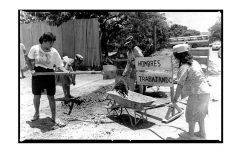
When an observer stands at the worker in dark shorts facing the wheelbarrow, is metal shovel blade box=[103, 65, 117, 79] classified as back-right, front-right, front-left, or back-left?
front-left

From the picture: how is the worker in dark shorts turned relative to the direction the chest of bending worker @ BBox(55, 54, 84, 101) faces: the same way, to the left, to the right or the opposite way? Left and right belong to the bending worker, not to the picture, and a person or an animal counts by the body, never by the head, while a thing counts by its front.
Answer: to the right

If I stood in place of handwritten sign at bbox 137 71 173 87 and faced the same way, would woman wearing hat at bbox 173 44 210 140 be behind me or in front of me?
in front

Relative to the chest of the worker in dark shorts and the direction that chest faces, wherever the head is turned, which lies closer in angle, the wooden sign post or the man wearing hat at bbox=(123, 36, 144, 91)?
the wooden sign post

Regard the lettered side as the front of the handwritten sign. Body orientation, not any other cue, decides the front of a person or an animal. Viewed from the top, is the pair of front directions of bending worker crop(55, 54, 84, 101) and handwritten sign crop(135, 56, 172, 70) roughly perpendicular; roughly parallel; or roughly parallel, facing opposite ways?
roughly perpendicular

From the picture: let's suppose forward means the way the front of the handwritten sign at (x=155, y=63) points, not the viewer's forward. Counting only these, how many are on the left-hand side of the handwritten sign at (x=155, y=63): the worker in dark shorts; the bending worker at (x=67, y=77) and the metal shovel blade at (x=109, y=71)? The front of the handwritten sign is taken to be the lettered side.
0

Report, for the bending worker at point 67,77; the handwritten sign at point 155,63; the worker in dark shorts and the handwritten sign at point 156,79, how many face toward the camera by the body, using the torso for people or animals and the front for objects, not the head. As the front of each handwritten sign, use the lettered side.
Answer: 3

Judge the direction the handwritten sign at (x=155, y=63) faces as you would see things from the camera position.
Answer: facing the viewer

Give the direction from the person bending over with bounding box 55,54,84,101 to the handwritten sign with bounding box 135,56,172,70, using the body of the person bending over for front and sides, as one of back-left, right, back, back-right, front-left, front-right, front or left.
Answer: front-right

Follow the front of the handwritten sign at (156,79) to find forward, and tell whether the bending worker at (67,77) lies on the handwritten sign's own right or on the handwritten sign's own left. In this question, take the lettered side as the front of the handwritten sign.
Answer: on the handwritten sign's own right

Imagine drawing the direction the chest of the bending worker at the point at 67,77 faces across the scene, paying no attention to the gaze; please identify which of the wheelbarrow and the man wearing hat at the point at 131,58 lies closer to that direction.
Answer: the man wearing hat

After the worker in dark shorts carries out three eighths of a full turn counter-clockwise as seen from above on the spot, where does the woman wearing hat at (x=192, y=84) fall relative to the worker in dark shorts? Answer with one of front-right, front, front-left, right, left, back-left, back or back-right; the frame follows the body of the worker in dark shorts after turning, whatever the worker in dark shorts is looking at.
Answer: right

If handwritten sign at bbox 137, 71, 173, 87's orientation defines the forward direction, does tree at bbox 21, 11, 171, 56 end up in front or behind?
behind

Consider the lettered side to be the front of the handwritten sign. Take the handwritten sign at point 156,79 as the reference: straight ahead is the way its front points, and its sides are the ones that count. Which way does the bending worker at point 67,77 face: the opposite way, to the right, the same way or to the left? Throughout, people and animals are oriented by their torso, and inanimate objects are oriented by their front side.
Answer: to the left

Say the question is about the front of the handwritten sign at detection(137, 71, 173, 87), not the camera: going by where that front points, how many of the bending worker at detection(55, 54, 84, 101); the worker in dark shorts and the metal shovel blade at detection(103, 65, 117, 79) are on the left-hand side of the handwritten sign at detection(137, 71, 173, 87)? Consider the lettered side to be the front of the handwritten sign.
0

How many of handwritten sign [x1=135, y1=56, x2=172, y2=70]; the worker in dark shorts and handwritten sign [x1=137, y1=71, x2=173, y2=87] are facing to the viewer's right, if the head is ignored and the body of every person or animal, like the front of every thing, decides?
0

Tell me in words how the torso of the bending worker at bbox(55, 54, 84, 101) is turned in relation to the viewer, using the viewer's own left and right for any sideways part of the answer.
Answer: facing to the right of the viewer
